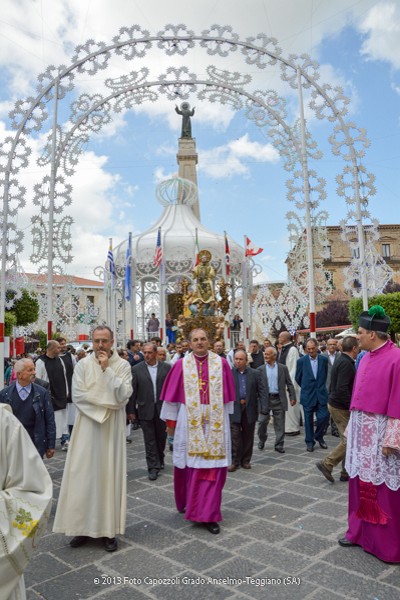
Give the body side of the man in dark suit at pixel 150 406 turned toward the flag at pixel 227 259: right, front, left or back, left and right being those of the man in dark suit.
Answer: back

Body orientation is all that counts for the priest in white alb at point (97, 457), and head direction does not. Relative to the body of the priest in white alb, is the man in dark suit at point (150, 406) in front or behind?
behind

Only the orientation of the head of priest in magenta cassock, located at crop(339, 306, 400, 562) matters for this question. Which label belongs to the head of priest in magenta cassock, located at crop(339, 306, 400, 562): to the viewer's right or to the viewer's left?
to the viewer's left

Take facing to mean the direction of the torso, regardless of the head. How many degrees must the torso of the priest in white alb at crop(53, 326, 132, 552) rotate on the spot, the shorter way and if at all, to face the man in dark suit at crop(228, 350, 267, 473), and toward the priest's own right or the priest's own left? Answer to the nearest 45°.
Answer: approximately 135° to the priest's own left

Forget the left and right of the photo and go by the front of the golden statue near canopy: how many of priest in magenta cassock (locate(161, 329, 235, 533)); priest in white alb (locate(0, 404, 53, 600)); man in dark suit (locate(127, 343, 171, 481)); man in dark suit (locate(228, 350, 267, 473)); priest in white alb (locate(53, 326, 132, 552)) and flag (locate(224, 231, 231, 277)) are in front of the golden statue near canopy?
5

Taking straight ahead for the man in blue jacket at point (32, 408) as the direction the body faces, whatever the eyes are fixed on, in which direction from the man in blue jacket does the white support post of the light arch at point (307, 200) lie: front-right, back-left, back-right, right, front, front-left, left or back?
back-left

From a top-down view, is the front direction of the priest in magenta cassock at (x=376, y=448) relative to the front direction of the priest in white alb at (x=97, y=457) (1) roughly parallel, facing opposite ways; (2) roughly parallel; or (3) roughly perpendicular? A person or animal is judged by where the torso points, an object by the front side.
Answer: roughly perpendicular
